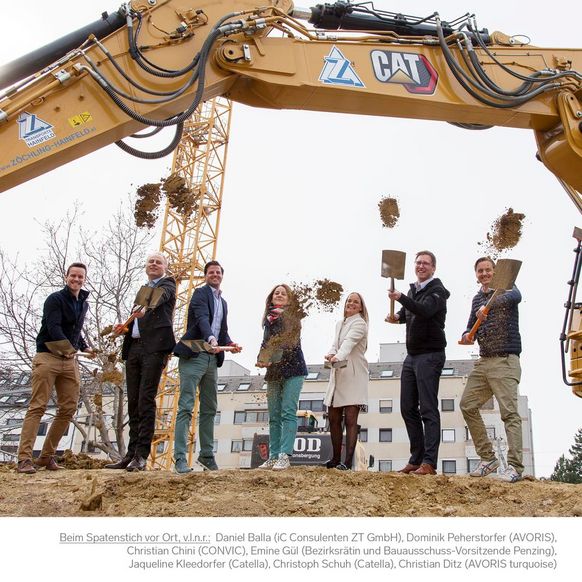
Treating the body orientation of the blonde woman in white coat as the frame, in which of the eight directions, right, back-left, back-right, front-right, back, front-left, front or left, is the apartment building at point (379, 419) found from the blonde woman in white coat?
back-right

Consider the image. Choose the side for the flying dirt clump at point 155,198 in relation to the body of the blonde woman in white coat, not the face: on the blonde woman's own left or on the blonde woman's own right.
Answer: on the blonde woman's own right

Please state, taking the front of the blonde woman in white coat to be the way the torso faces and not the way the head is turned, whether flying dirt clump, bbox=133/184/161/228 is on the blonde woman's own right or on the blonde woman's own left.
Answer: on the blonde woman's own right

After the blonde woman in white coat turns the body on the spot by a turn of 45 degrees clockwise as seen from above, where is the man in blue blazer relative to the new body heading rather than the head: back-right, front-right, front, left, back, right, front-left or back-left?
front

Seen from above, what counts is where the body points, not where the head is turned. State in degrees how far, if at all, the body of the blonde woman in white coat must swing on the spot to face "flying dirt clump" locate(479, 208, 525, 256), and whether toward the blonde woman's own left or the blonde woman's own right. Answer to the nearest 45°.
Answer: approximately 135° to the blonde woman's own left

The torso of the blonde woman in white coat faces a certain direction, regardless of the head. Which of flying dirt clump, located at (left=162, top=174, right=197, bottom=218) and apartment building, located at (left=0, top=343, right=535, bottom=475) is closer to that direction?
the flying dirt clump

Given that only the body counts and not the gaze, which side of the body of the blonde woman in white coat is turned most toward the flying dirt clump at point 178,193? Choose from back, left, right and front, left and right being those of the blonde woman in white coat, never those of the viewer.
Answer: right
